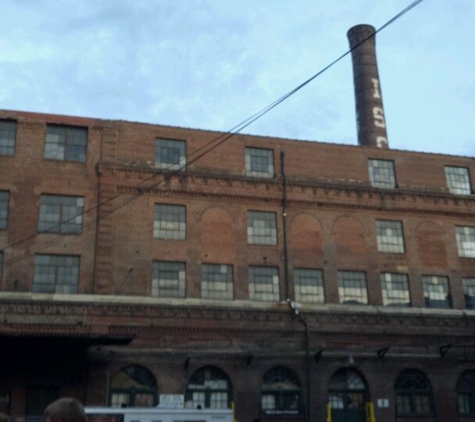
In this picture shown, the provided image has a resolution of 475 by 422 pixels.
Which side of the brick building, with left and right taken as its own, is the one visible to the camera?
front

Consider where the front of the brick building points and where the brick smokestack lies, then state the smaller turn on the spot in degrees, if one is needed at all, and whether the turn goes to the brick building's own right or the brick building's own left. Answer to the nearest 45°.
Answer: approximately 135° to the brick building's own left
